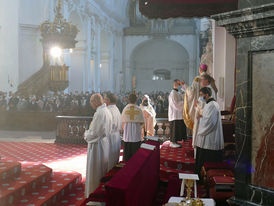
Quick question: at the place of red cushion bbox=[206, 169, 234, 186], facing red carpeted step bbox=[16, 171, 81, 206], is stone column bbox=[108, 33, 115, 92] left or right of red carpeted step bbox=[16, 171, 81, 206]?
right

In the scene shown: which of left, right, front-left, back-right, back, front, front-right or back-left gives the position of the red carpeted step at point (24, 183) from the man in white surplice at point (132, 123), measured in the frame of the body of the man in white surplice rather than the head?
back-left

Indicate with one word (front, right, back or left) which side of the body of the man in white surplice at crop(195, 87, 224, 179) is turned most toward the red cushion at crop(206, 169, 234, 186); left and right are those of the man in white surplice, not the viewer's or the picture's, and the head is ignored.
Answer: left

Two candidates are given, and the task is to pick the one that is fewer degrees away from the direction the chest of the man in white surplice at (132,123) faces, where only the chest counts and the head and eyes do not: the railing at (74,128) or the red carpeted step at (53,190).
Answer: the railing

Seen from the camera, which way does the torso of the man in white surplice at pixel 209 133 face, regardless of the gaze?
to the viewer's left

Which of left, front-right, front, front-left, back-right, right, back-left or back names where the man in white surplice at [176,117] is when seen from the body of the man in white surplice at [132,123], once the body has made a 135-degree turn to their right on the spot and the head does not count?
left

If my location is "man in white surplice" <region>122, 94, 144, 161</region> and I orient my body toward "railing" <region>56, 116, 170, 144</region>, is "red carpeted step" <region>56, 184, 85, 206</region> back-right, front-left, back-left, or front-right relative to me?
back-left

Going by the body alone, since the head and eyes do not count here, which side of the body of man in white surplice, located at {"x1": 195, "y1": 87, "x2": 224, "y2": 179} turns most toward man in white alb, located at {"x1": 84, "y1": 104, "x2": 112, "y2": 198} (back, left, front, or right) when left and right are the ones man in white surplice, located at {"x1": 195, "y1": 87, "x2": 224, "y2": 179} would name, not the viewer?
front

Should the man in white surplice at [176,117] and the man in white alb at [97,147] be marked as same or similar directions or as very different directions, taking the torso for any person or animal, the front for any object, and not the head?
very different directions

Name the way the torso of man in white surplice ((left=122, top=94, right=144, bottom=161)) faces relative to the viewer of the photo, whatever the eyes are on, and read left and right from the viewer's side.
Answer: facing away from the viewer
